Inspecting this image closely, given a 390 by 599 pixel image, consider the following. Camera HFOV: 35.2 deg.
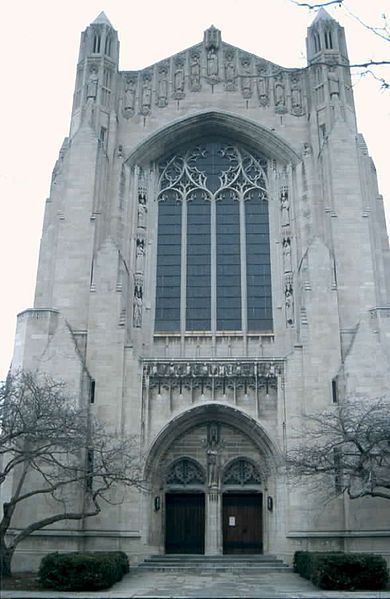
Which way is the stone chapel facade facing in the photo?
toward the camera

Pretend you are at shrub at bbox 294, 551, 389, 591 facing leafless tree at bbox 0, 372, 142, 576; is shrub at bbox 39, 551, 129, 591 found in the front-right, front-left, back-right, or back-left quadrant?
front-left

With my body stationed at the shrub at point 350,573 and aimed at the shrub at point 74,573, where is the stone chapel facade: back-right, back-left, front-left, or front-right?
front-right
